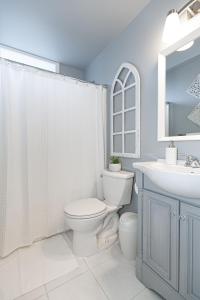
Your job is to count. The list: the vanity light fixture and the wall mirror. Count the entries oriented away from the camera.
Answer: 0

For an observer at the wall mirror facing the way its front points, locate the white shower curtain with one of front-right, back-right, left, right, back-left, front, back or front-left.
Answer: front-right

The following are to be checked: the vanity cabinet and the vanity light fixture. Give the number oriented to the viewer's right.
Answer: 0

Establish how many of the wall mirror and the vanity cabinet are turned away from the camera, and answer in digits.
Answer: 0

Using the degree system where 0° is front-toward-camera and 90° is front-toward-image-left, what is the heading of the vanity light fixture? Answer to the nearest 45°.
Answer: approximately 45°

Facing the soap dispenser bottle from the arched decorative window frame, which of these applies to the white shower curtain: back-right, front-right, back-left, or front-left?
back-right
